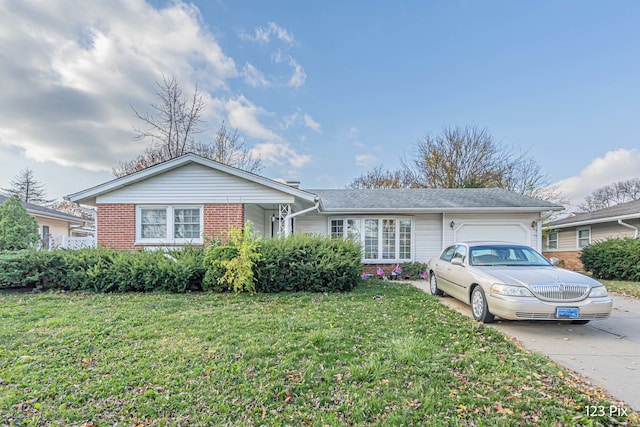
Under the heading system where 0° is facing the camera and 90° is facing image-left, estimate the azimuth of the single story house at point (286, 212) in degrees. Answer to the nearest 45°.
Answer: approximately 0°

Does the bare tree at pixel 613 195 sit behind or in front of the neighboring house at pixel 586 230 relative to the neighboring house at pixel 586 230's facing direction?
behind

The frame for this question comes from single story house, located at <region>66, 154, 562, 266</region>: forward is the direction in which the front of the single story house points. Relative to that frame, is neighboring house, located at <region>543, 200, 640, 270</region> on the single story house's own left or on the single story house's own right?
on the single story house's own left

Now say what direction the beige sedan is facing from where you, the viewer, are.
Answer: facing the viewer and to the right of the viewer

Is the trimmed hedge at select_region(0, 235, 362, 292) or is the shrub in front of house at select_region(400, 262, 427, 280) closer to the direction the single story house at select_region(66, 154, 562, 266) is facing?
the trimmed hedge

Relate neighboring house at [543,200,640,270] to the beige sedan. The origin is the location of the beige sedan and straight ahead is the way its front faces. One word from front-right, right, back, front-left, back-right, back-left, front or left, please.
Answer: back-left

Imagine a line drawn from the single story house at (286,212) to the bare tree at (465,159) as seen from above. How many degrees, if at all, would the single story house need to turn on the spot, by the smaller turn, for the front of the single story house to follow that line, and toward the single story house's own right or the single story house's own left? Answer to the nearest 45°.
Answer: approximately 135° to the single story house's own left

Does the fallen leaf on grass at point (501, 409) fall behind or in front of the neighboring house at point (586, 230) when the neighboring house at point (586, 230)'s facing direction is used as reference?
in front

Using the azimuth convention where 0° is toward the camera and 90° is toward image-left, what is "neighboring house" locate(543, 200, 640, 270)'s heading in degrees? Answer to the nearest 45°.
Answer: approximately 45°
